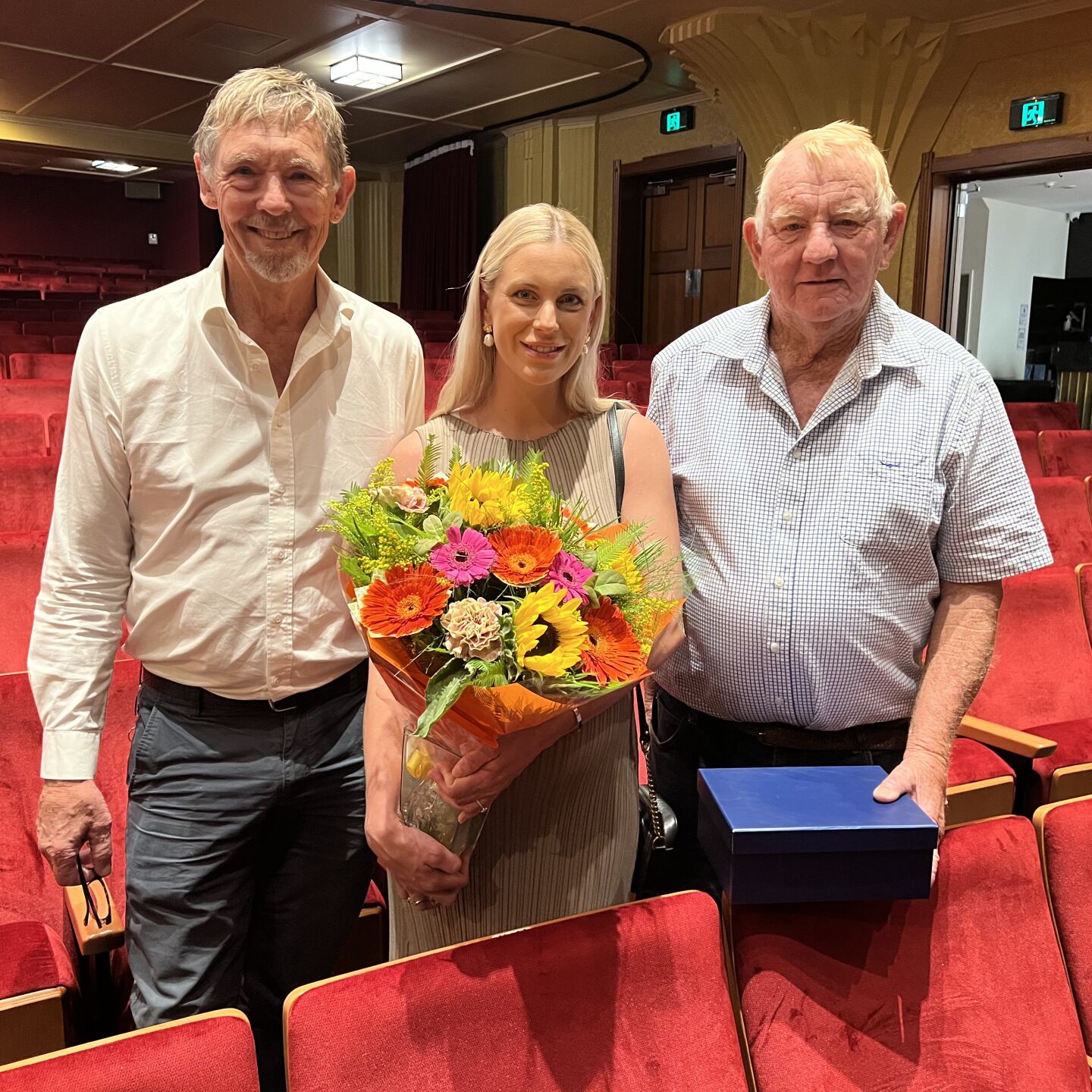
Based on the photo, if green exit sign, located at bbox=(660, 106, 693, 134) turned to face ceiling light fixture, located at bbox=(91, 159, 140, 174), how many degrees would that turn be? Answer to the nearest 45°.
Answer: approximately 90° to its right

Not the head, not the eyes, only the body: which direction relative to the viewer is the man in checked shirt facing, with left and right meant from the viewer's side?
facing the viewer

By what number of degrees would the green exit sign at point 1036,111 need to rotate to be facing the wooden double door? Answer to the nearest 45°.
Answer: approximately 90° to its right

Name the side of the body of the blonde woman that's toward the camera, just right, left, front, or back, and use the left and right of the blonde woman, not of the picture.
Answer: front

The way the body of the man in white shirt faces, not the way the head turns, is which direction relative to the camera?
toward the camera

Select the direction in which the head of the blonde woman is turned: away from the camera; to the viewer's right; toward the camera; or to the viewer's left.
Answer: toward the camera

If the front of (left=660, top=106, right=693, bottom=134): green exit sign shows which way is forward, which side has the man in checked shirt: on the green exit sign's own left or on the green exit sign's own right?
on the green exit sign's own left

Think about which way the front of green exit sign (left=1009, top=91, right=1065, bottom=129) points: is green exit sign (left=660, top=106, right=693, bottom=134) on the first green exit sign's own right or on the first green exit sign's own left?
on the first green exit sign's own right

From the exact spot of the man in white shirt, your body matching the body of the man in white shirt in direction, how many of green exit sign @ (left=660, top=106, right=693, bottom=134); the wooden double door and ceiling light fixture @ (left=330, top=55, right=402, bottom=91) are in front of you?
0

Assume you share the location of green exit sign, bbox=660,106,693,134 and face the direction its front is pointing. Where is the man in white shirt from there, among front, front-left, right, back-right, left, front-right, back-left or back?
front-left

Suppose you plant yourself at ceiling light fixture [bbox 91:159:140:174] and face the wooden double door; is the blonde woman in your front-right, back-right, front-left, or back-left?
front-right

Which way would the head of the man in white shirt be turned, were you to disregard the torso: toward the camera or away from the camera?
toward the camera

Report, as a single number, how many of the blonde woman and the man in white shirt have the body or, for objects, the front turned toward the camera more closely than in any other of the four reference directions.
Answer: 2

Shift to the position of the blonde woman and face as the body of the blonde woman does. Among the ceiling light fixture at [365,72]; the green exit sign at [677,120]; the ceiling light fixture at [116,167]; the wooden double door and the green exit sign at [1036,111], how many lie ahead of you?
0

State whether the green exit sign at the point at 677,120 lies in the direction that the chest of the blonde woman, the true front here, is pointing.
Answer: no

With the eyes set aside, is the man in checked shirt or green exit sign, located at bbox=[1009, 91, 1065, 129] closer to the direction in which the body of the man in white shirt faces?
the man in checked shirt

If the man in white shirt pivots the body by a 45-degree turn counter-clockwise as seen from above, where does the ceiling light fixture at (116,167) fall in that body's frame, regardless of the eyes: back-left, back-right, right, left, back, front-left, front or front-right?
back-left

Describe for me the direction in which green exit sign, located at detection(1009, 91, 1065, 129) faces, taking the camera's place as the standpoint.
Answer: facing the viewer and to the left of the viewer

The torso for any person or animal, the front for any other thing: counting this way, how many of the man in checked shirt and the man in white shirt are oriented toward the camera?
2
